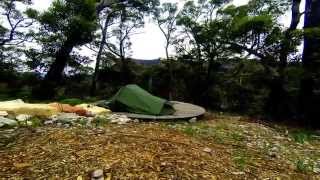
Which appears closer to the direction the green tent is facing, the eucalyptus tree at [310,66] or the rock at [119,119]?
the rock

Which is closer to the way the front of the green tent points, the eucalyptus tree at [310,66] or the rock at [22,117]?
the rock
